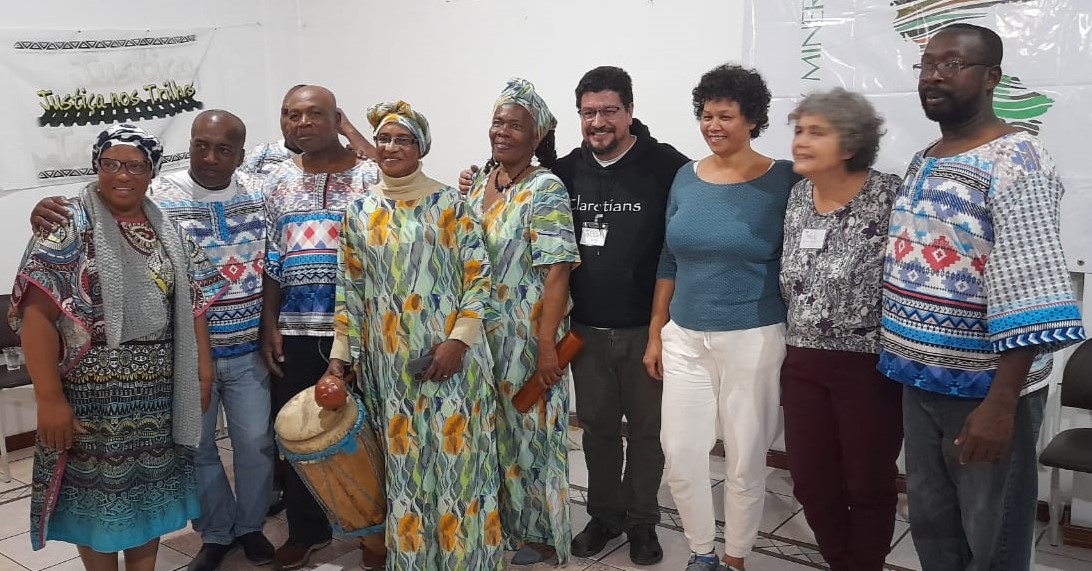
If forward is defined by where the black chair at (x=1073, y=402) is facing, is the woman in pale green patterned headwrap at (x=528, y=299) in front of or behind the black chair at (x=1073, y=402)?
in front

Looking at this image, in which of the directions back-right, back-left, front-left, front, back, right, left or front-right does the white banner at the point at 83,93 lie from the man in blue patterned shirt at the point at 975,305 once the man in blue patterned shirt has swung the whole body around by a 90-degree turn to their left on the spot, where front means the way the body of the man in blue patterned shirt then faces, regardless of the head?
back-right

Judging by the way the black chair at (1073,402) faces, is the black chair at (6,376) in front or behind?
in front

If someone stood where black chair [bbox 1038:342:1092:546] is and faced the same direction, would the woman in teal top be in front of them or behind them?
in front

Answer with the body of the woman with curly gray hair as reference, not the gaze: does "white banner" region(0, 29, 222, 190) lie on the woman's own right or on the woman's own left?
on the woman's own right

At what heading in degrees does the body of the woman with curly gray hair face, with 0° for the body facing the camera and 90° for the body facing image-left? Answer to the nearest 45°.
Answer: approximately 45°

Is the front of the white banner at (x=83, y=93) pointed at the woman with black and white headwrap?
yes

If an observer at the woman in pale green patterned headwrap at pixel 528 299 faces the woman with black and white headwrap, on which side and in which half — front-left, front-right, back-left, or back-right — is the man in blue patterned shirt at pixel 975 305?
back-left
